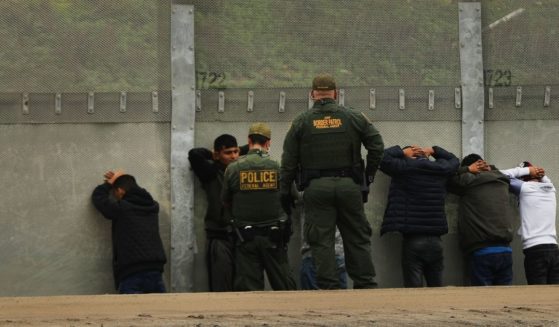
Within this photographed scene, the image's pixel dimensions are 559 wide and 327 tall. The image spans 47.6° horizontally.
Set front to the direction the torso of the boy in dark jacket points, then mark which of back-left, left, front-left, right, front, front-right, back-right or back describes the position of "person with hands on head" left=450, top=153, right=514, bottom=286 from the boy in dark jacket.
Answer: back-right

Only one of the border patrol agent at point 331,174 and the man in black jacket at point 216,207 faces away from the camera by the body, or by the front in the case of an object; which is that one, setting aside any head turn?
the border patrol agent

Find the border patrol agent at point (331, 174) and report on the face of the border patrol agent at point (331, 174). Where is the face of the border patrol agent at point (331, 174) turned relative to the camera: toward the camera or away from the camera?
away from the camera

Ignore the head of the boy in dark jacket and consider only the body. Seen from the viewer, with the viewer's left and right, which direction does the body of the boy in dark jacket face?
facing away from the viewer and to the left of the viewer

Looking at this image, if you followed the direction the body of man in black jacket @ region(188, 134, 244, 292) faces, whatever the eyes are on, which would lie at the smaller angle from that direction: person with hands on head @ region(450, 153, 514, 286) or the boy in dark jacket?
the person with hands on head

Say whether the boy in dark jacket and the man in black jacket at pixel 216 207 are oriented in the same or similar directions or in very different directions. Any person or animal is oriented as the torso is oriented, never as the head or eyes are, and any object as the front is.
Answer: very different directions

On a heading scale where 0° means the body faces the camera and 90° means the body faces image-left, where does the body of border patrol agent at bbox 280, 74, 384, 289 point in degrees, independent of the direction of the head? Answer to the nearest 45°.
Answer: approximately 180°

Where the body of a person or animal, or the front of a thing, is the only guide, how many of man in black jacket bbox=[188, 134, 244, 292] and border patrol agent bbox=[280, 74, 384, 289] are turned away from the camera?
1

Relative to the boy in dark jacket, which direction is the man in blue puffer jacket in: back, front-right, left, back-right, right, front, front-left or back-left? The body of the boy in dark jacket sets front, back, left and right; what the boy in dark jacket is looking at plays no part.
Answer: back-right
